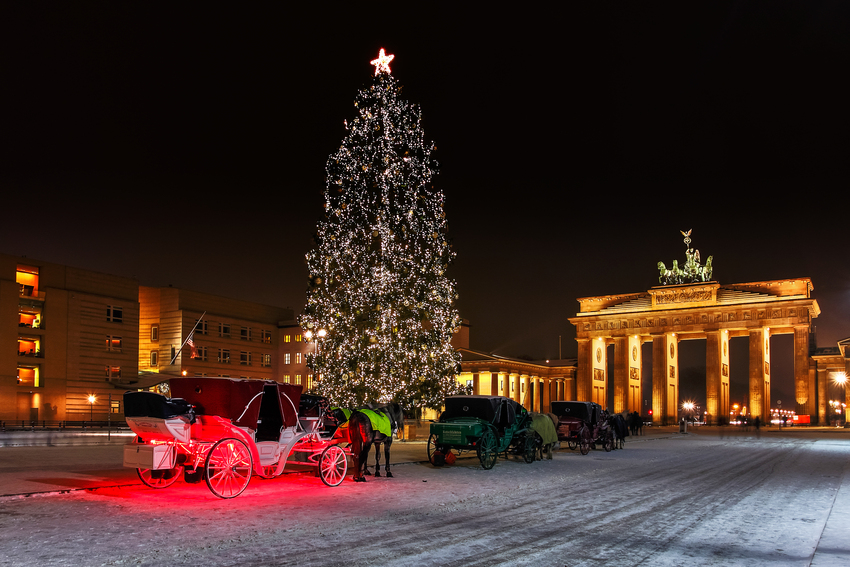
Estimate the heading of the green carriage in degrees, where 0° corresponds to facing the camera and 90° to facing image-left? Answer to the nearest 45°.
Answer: approximately 225°

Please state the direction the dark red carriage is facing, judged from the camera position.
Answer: facing away from the viewer and to the right of the viewer

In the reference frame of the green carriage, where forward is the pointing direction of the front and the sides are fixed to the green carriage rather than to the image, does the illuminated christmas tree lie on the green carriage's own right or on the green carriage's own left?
on the green carriage's own left

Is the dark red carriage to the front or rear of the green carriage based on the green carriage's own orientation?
to the front

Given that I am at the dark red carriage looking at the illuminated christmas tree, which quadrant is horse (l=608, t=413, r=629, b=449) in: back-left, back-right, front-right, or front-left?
back-right

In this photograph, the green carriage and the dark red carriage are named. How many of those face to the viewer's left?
0

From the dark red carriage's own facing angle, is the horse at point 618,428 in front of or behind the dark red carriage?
in front

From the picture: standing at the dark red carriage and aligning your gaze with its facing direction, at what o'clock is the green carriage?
The green carriage is roughly at 5 o'clock from the dark red carriage.

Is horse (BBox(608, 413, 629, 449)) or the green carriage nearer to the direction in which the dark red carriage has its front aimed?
the horse
